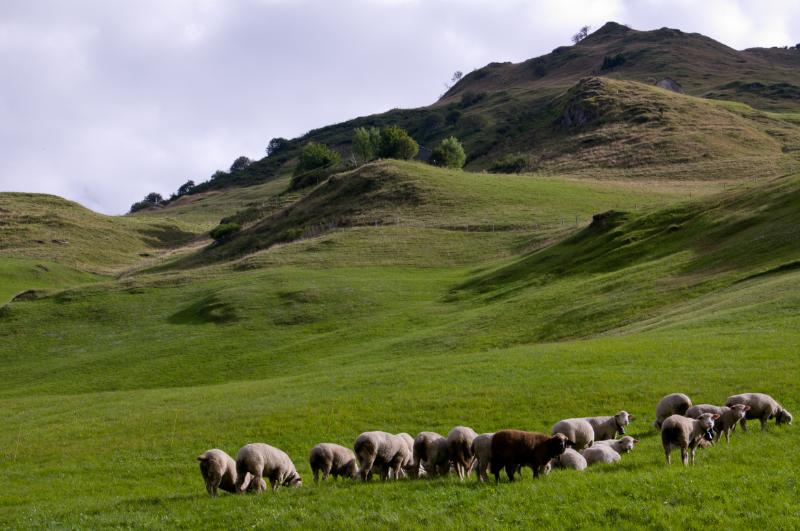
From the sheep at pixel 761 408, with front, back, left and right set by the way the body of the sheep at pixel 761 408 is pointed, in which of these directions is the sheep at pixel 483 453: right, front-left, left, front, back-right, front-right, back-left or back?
back-right

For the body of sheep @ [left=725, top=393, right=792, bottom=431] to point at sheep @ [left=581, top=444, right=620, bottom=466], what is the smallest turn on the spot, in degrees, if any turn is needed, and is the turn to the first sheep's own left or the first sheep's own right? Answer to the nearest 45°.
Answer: approximately 135° to the first sheep's own right

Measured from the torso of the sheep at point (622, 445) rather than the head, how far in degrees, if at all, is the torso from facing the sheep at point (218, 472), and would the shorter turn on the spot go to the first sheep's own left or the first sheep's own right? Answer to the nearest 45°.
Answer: approximately 180°

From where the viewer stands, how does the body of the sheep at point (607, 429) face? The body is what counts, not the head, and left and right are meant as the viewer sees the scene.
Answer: facing to the right of the viewer

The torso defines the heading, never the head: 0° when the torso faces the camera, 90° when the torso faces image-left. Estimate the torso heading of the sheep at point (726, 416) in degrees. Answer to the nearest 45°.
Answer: approximately 270°

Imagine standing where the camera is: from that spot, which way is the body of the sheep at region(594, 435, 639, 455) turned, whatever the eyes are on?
to the viewer's right

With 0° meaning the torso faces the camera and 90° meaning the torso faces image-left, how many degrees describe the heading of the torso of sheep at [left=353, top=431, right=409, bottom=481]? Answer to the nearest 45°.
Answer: approximately 225°

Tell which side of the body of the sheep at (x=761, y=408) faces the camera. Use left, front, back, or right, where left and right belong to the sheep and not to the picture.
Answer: right

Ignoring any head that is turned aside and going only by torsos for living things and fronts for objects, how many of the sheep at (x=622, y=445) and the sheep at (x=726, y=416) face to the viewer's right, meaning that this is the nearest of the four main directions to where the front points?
2

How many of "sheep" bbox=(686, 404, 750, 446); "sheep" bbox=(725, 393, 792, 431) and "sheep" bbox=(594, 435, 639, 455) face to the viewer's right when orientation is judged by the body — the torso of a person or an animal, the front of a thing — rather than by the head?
3
